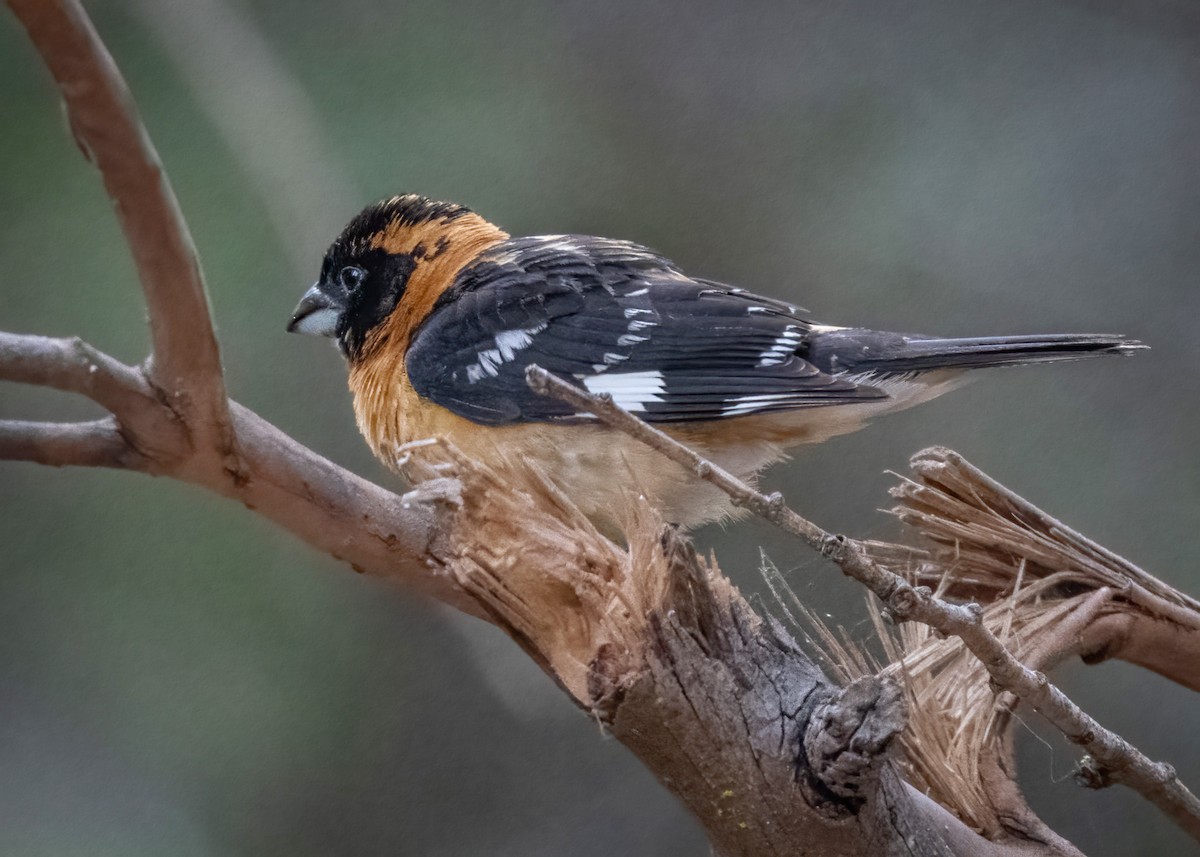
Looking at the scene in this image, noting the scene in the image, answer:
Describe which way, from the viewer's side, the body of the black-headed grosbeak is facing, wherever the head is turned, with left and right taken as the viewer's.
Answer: facing to the left of the viewer
